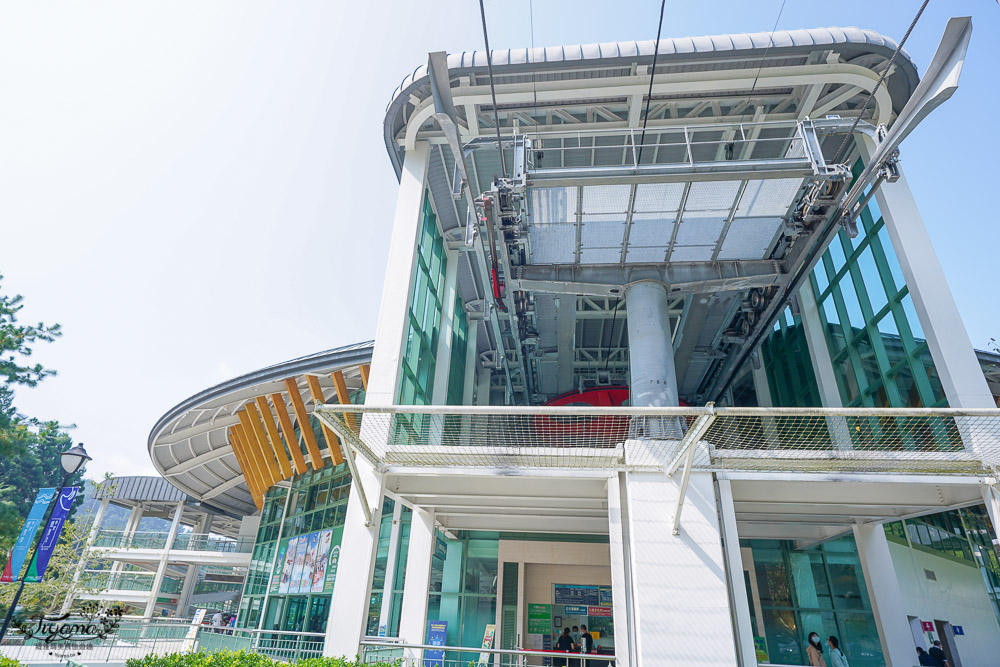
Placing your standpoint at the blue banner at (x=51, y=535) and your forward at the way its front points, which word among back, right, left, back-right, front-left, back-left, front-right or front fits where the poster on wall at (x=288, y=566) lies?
back-left

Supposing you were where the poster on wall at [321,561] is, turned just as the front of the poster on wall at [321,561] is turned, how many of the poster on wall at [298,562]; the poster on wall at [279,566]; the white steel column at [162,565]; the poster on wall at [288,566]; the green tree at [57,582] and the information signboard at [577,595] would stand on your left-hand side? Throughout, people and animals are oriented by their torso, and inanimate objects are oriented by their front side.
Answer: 1

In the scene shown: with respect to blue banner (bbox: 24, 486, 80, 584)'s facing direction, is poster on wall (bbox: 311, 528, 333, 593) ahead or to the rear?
to the rear

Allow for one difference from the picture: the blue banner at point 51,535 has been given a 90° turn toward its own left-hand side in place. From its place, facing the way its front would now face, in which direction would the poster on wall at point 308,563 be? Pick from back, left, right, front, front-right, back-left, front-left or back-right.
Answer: front-left

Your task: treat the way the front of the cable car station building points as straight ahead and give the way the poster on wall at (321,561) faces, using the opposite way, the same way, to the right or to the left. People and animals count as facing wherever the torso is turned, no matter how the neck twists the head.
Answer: the same way

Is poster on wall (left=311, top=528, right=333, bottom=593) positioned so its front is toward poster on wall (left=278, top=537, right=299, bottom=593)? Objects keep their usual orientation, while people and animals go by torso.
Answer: no

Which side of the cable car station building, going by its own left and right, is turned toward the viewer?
front

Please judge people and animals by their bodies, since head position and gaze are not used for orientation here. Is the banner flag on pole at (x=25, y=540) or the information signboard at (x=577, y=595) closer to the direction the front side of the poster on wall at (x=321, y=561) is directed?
the banner flag on pole

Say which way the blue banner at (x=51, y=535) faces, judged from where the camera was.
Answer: facing the viewer

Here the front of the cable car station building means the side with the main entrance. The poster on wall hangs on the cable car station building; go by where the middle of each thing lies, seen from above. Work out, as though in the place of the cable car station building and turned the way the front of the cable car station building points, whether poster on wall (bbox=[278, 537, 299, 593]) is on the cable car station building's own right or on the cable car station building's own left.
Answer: on the cable car station building's own right

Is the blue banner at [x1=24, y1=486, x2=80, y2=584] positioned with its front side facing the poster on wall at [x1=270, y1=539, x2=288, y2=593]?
no
